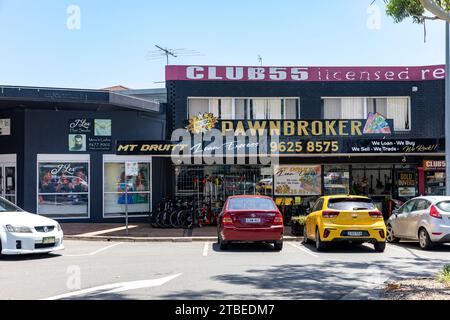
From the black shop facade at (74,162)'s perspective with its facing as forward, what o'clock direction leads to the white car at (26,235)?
The white car is roughly at 12 o'clock from the black shop facade.

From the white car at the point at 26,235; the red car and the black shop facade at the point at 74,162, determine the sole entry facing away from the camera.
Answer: the red car

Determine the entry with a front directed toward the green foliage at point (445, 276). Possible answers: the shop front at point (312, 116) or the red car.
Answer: the shop front

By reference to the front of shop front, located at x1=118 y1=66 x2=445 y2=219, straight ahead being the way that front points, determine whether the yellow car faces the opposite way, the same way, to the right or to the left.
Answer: the opposite way

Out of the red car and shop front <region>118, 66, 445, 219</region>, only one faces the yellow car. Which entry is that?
the shop front

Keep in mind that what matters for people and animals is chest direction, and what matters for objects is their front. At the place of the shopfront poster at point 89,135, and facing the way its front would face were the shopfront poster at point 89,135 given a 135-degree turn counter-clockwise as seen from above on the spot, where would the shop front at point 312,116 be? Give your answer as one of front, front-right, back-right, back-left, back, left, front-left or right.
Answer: front-right

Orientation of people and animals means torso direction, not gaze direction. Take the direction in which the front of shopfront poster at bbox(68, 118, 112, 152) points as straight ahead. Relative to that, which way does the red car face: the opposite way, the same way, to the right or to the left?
the opposite way

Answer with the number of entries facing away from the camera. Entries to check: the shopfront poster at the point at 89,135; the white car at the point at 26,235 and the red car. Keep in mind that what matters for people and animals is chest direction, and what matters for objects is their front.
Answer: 1

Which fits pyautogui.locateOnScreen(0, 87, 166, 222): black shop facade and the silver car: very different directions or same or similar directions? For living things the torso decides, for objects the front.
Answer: very different directions

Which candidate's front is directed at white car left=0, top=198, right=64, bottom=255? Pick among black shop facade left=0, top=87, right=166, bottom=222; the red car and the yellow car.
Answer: the black shop facade

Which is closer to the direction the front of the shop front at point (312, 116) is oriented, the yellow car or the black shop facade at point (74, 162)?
the yellow car

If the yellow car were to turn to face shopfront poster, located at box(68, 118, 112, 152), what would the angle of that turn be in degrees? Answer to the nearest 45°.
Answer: approximately 45° to its left

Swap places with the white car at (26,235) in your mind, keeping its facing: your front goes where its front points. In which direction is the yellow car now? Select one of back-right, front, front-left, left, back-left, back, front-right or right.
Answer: front-left

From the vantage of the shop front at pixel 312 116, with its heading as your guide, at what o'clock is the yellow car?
The yellow car is roughly at 12 o'clock from the shop front.

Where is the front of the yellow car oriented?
away from the camera

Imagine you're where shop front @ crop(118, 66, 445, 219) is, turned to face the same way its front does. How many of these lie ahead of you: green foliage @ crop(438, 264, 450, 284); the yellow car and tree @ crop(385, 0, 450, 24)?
3

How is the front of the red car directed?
away from the camera
